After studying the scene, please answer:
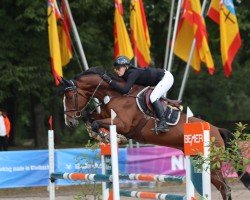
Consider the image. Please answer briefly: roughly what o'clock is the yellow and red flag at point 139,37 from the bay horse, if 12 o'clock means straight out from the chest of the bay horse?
The yellow and red flag is roughly at 3 o'clock from the bay horse.

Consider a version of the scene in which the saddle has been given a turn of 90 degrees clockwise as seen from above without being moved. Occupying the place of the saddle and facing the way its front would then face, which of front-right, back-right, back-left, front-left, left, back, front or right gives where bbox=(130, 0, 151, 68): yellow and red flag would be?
front

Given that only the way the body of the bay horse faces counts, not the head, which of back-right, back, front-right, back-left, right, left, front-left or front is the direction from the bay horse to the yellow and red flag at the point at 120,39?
right

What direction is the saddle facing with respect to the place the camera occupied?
facing to the left of the viewer

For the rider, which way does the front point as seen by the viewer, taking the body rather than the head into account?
to the viewer's left

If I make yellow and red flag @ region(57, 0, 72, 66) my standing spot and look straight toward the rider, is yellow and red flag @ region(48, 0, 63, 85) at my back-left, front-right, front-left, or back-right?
front-right

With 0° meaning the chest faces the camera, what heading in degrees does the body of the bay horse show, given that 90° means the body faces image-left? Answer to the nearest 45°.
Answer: approximately 90°

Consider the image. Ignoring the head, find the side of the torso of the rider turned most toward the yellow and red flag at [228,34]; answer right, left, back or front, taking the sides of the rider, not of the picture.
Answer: right
